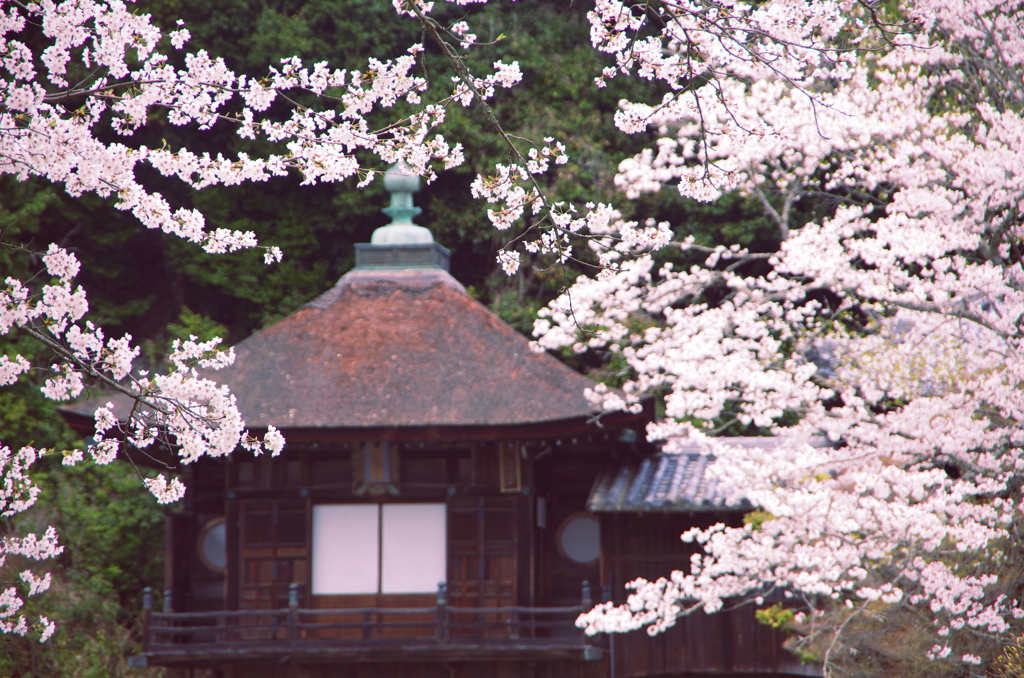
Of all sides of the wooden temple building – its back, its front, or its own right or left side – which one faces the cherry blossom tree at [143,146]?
front

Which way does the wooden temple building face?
toward the camera

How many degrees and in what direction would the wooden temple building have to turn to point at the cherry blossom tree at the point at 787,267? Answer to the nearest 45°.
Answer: approximately 45° to its left
